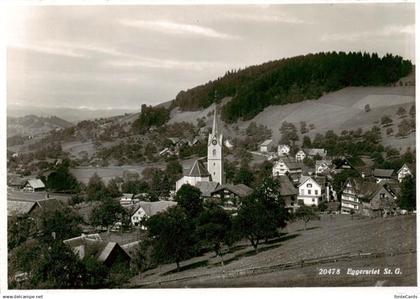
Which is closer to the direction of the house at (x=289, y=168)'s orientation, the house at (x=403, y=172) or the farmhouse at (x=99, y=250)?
the farmhouse

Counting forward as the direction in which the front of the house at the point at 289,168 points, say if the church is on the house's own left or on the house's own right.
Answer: on the house's own right

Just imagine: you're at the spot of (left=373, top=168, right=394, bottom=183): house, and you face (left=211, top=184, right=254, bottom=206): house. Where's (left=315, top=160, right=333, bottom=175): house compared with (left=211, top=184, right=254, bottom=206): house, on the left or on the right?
right

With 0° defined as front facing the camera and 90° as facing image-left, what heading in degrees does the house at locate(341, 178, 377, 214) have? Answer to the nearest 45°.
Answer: approximately 45°

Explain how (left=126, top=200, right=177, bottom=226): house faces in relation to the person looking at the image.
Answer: facing the viewer and to the left of the viewer

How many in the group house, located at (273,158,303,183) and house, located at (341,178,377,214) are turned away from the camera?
0

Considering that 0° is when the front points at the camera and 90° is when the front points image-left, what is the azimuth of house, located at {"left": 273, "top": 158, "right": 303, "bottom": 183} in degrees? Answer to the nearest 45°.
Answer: approximately 45°

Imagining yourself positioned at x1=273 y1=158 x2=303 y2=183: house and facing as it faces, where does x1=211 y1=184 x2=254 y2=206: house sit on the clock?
x1=211 y1=184 x2=254 y2=206: house is roughly at 1 o'clock from x1=273 y1=158 x2=303 y2=183: house.
